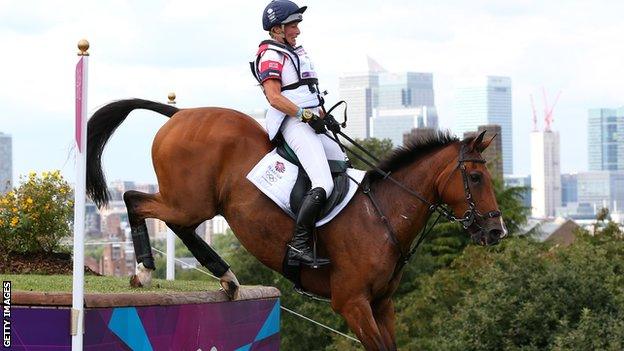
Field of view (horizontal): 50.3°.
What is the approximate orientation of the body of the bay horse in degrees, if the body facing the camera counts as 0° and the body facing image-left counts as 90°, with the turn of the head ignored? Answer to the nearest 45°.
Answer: approximately 270°

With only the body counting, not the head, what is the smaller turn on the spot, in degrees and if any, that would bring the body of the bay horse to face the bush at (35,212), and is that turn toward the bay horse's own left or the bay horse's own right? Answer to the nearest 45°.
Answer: approximately 135° to the bay horse's own left

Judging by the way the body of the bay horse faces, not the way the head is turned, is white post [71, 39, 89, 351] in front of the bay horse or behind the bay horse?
behind

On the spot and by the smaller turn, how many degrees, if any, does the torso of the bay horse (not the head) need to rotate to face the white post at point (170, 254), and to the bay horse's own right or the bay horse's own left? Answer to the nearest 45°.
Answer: approximately 135° to the bay horse's own left

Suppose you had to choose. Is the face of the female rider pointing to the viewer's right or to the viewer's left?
to the viewer's right
